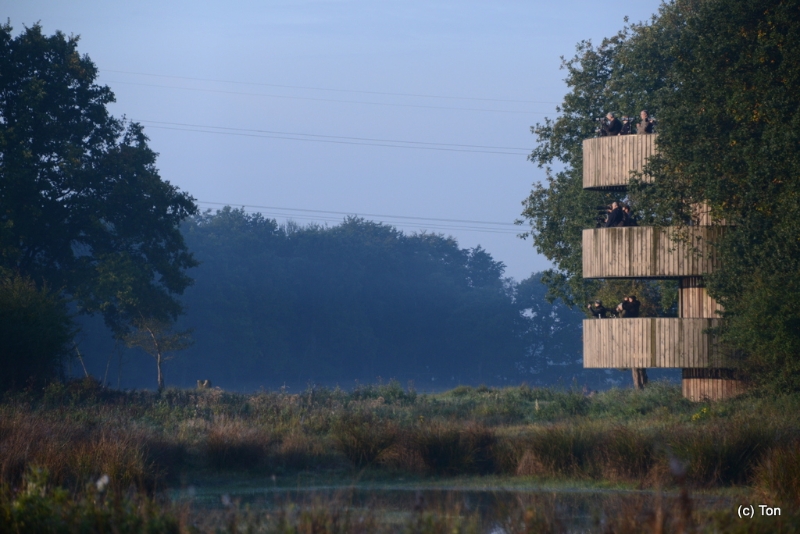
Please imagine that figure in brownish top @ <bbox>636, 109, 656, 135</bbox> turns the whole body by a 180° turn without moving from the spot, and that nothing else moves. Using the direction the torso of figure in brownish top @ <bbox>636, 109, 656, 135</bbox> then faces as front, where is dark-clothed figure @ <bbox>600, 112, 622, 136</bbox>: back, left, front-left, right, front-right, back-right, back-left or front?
back-left

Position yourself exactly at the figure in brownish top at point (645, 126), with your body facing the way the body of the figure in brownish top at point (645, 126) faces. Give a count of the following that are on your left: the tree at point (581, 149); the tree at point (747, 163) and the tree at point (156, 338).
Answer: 1

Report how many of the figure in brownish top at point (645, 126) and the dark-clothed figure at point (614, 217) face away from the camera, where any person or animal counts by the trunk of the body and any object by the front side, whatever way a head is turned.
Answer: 0

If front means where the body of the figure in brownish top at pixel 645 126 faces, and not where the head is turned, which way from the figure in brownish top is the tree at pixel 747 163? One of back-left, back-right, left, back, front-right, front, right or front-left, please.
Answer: left

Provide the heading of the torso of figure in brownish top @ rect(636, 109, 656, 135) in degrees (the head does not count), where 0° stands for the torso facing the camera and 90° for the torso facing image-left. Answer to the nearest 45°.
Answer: approximately 45°

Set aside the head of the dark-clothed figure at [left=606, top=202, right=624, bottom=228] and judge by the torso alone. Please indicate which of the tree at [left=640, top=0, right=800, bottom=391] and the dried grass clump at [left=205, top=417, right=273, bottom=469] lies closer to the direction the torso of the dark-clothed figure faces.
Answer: the dried grass clump

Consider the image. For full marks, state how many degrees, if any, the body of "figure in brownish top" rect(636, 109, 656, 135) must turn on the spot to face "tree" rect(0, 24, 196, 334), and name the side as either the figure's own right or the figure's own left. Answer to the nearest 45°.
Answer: approximately 45° to the figure's own right

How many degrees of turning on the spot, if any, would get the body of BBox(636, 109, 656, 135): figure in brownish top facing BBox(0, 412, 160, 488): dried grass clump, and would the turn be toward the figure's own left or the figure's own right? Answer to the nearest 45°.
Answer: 0° — they already face it

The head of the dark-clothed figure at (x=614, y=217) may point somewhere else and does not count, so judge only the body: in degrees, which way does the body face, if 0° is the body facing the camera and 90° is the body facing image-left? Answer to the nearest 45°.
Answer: approximately 90°

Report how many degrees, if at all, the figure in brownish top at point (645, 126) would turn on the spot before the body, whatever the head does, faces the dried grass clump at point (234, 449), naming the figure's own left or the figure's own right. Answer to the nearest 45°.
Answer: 0° — they already face it
